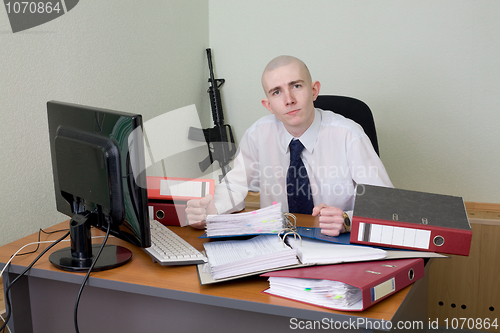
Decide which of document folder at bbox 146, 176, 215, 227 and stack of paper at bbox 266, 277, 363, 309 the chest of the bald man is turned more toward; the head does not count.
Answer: the stack of paper

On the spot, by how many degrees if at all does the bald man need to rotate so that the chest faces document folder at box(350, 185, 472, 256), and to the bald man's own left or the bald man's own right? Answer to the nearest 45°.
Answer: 0° — they already face it

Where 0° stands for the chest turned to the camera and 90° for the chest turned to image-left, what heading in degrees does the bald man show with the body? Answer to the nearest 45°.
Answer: approximately 0°

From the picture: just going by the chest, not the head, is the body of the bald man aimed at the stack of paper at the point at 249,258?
yes

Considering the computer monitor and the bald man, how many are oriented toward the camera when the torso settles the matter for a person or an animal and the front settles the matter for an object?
1
